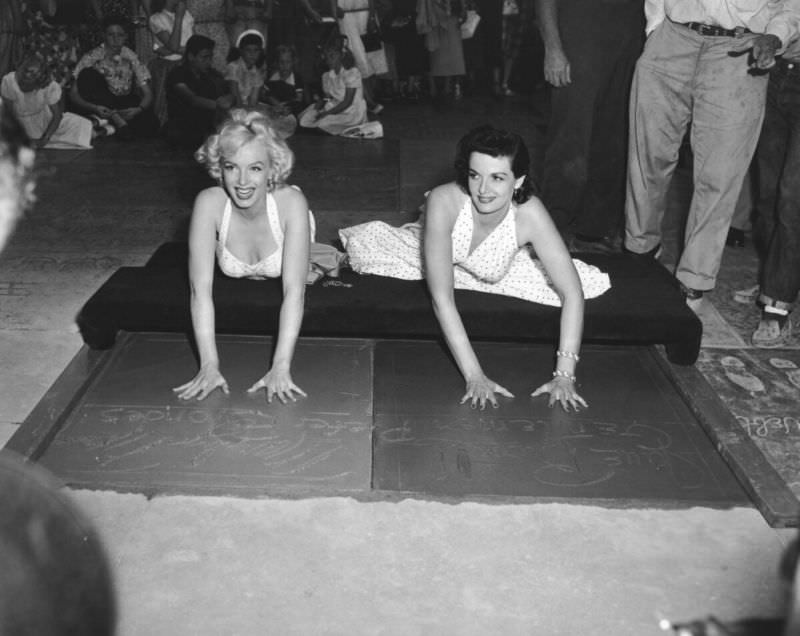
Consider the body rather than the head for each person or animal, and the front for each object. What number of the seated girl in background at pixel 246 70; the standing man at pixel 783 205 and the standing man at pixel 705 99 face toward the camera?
3

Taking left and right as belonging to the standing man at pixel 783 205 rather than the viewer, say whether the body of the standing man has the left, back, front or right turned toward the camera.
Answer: front

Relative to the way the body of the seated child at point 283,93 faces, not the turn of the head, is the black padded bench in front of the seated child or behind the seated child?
in front

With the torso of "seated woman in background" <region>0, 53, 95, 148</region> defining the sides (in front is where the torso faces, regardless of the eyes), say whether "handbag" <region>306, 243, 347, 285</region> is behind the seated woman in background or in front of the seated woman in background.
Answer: in front

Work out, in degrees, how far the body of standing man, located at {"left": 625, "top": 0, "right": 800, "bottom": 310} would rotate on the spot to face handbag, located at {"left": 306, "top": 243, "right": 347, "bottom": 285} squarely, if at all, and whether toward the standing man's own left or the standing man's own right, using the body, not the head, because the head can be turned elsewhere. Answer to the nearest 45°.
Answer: approximately 45° to the standing man's own right

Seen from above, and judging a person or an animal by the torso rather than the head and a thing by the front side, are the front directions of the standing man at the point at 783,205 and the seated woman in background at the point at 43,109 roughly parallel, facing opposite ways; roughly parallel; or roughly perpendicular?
roughly perpendicular

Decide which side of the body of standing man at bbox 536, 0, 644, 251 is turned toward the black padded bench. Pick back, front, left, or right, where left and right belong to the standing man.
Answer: front

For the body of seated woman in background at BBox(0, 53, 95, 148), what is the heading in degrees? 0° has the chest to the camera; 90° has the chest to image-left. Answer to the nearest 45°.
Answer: approximately 315°

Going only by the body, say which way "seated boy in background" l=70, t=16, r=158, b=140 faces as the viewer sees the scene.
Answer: toward the camera

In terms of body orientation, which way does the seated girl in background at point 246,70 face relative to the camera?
toward the camera
